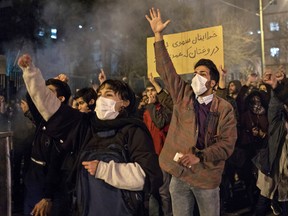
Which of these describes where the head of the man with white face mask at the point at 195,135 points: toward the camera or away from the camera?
toward the camera

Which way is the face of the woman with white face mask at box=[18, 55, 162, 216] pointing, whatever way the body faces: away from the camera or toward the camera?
toward the camera

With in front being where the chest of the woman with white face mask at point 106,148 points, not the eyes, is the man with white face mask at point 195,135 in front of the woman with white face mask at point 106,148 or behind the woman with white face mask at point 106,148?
behind

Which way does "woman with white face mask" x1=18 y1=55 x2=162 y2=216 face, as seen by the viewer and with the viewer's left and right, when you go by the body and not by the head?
facing the viewer and to the left of the viewer
